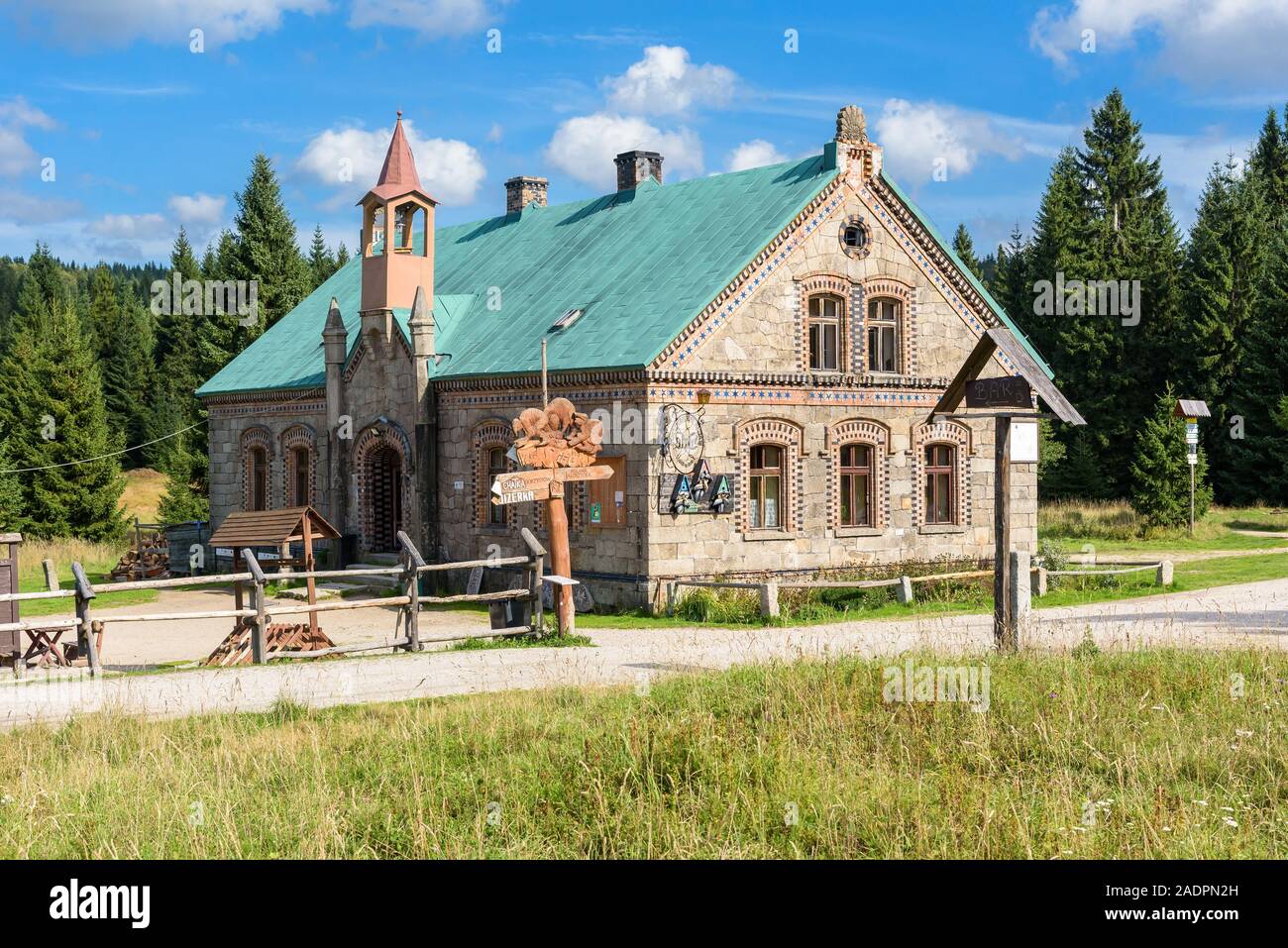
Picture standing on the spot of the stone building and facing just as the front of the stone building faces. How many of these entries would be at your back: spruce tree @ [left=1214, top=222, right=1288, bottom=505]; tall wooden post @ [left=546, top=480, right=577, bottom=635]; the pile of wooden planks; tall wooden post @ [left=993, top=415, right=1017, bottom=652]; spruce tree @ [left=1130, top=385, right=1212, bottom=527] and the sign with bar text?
2

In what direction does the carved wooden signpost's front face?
toward the camera

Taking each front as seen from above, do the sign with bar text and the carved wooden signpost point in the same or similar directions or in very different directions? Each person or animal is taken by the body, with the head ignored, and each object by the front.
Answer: same or similar directions

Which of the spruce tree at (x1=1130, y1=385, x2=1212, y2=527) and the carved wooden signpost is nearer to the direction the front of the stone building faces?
the carved wooden signpost

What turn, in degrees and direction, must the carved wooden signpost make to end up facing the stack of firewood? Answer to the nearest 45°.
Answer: approximately 135° to its right

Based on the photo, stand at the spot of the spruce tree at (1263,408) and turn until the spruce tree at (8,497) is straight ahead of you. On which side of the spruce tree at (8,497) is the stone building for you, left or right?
left

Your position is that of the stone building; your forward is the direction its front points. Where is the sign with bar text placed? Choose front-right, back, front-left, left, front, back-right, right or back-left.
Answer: front-left

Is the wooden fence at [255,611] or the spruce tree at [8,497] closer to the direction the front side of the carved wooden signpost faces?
the wooden fence

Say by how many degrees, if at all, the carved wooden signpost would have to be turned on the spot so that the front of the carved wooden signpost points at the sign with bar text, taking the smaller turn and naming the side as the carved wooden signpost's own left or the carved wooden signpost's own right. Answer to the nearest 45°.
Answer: approximately 45° to the carved wooden signpost's own left

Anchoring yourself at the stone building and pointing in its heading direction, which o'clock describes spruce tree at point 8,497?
The spruce tree is roughly at 3 o'clock from the stone building.

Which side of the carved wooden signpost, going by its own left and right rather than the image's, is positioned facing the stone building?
back

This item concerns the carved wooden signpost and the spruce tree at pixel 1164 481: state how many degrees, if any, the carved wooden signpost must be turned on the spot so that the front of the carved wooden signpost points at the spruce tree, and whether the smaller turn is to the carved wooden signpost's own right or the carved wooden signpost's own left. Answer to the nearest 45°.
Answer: approximately 135° to the carved wooden signpost's own left

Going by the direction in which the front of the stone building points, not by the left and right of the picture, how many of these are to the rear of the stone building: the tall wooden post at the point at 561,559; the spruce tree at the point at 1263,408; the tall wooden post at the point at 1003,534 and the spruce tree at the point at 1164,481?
2

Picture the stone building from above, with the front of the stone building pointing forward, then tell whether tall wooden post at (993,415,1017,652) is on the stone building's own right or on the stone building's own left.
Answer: on the stone building's own left

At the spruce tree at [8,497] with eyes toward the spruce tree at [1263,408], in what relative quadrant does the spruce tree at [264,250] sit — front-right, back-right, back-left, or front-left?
front-left

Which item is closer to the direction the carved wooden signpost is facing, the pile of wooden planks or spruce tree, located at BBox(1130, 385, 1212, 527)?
the pile of wooden planks

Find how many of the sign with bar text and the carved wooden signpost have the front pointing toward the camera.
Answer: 2
